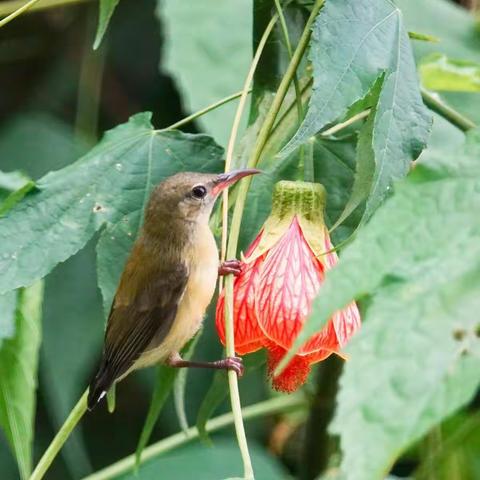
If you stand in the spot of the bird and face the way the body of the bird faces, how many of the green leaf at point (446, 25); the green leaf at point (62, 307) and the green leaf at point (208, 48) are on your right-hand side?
0

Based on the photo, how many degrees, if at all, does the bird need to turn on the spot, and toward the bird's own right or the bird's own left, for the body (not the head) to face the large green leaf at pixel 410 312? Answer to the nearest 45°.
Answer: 0° — it already faces it

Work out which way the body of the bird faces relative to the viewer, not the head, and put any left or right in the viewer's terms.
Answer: facing to the right of the viewer

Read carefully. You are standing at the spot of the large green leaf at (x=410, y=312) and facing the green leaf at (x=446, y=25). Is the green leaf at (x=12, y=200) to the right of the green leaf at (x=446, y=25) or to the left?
left
